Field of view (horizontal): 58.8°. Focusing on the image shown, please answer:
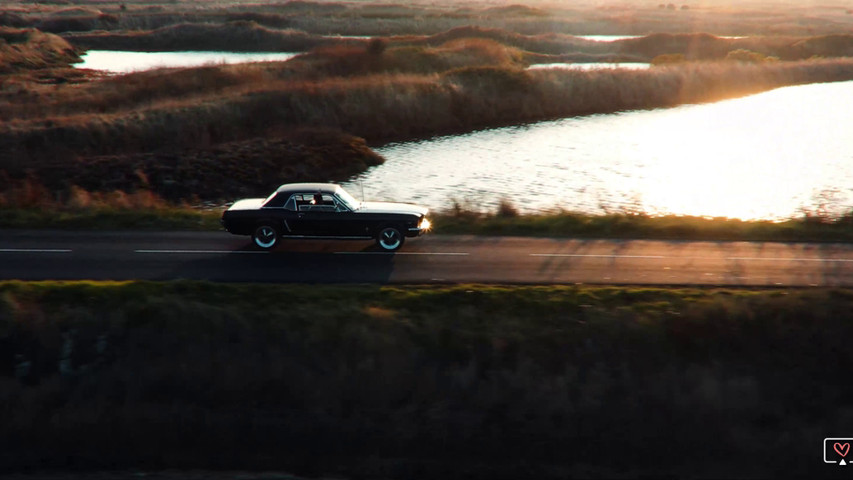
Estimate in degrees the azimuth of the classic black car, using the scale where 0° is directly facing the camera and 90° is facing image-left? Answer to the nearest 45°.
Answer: approximately 270°
